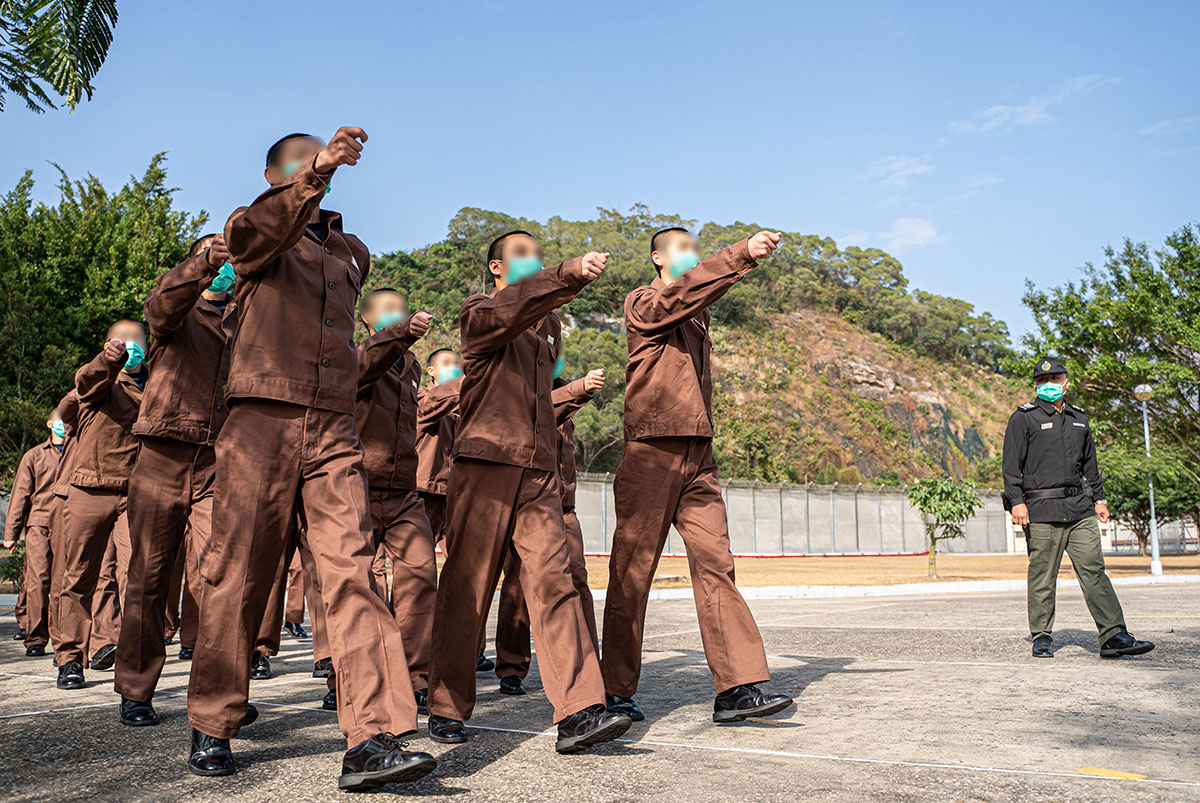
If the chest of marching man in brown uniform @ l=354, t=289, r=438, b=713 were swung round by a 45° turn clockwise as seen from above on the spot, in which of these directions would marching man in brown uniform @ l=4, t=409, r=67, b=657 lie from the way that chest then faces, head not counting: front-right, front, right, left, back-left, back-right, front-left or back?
back-right

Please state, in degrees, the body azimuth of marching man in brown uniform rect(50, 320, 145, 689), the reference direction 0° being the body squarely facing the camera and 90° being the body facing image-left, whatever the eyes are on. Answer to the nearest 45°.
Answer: approximately 315°

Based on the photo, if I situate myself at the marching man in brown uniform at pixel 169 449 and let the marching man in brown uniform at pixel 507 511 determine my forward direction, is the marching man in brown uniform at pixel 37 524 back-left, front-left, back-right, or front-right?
back-left

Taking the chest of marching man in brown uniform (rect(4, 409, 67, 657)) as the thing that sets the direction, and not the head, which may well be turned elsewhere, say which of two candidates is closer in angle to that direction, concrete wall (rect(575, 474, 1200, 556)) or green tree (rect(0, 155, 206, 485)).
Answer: the concrete wall

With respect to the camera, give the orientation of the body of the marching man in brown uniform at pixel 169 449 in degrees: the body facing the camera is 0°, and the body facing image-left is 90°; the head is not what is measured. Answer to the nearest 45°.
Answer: approximately 315°

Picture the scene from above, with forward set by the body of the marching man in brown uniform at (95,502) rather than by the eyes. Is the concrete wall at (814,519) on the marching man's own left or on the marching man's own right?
on the marching man's own left

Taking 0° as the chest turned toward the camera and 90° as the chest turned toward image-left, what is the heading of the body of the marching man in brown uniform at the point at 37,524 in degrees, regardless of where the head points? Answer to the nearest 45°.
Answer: approximately 315°

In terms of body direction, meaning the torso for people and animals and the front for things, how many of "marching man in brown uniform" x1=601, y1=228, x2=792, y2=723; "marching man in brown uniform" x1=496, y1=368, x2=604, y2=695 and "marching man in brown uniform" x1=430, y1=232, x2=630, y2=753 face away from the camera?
0

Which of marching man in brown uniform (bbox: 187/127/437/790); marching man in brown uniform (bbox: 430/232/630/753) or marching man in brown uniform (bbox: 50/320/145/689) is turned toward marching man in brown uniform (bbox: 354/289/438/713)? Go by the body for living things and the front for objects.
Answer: marching man in brown uniform (bbox: 50/320/145/689)

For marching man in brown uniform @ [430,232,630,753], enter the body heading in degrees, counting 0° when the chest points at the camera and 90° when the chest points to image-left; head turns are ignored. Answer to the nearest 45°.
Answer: approximately 315°

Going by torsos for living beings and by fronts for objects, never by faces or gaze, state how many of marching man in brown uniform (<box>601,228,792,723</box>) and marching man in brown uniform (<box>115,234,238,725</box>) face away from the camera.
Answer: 0

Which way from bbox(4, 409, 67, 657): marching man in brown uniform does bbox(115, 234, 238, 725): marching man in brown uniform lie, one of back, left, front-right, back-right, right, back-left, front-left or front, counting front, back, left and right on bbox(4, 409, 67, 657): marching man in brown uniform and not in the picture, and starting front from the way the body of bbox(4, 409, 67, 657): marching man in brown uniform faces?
front-right

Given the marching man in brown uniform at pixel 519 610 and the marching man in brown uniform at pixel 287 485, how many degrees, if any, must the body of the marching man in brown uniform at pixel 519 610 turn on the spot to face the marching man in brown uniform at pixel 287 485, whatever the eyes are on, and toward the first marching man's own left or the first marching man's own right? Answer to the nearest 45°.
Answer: approximately 45° to the first marching man's own right

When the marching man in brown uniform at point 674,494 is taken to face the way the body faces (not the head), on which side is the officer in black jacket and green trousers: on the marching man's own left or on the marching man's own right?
on the marching man's own left

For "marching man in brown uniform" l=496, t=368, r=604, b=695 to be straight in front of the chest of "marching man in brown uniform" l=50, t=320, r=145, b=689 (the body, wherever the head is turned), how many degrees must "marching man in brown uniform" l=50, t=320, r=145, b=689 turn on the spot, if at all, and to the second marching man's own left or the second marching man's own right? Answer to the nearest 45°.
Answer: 0° — they already face them

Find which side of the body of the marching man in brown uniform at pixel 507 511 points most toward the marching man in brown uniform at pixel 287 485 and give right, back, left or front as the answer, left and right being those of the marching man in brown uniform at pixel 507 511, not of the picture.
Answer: right

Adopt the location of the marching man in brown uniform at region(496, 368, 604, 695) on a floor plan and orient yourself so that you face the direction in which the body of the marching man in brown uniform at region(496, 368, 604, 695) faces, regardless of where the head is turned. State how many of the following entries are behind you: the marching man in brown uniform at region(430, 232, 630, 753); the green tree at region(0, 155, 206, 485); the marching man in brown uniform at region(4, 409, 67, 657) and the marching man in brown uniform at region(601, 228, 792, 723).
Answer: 2
